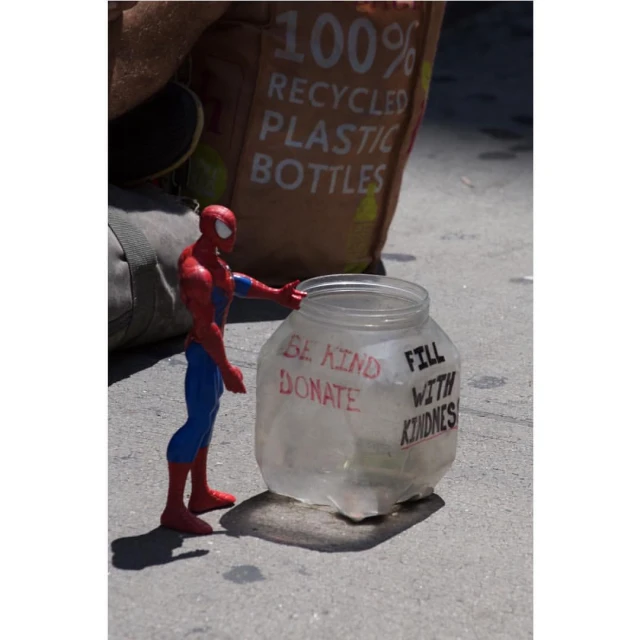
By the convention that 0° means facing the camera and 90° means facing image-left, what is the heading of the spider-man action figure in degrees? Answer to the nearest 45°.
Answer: approximately 270°

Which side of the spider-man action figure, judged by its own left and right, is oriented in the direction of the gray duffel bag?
left
